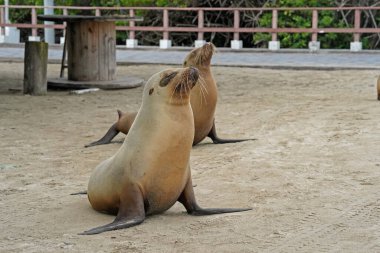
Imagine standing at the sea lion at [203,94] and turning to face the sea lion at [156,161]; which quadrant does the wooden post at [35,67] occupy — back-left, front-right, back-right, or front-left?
back-right

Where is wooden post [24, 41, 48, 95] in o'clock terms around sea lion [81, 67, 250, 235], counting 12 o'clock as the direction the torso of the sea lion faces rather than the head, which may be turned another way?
The wooden post is roughly at 7 o'clock from the sea lion.

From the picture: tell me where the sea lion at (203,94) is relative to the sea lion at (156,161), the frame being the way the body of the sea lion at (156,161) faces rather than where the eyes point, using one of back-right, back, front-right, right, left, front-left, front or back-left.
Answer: back-left

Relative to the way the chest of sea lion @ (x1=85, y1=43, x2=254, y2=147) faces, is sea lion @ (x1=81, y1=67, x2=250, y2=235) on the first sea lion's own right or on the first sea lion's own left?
on the first sea lion's own right

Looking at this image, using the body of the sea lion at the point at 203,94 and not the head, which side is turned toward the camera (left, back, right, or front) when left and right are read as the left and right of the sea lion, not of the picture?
right

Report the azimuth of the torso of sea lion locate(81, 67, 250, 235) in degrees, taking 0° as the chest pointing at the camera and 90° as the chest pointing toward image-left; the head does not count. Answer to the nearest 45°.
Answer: approximately 315°

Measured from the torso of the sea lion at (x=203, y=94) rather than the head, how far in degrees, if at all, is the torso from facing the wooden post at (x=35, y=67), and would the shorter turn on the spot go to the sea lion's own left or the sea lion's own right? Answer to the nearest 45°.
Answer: approximately 135° to the sea lion's own left
